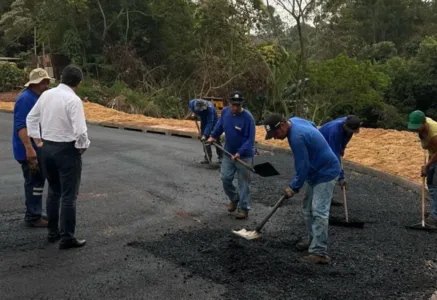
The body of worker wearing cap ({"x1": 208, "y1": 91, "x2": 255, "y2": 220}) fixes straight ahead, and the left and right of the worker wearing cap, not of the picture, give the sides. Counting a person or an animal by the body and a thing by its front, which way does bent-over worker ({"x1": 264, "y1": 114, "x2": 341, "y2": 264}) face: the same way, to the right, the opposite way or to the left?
to the right

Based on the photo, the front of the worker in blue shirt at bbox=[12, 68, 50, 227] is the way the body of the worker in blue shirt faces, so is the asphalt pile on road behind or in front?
in front

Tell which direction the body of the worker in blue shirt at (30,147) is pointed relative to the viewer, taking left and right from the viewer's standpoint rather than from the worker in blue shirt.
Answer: facing to the right of the viewer

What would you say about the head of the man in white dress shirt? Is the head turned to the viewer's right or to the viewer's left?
to the viewer's right

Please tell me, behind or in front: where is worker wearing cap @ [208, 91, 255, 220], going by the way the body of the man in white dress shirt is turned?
in front

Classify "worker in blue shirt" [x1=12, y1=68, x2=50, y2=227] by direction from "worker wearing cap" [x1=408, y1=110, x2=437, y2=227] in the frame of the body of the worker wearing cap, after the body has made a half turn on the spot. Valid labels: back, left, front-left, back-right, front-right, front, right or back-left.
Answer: back-right

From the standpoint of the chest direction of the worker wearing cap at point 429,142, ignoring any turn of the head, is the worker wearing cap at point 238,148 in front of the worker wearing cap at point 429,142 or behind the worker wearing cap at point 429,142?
in front

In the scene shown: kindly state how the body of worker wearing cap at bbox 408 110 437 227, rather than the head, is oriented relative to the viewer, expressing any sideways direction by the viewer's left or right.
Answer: facing to the left of the viewer

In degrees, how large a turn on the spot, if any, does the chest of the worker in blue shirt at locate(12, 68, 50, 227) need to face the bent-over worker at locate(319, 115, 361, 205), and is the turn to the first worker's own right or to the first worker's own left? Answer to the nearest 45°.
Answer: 0° — they already face them

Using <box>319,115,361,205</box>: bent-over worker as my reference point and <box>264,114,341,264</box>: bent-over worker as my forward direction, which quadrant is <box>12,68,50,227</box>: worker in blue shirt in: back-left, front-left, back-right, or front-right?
front-right

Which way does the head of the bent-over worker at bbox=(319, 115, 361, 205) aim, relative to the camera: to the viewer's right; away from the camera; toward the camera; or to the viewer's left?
to the viewer's right

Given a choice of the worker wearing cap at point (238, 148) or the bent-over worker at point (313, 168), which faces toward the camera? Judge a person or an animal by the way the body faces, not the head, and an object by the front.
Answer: the worker wearing cap

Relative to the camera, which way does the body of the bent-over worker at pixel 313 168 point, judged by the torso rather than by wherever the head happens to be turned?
to the viewer's left

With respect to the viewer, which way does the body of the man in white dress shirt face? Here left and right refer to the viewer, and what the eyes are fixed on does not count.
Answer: facing away from the viewer and to the right of the viewer

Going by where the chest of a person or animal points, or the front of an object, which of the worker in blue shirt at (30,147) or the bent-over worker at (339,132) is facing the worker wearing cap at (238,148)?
the worker in blue shirt
